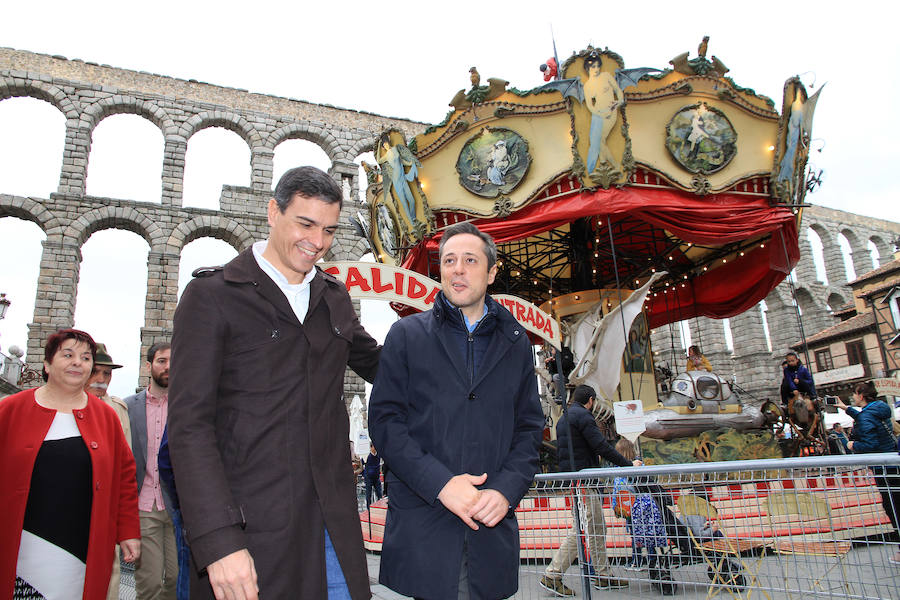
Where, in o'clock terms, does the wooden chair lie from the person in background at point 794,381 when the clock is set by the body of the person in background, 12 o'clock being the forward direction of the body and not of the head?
The wooden chair is roughly at 12 o'clock from the person in background.

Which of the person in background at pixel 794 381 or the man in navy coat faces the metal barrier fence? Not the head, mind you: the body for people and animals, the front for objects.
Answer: the person in background

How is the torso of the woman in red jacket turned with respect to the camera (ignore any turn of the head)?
toward the camera

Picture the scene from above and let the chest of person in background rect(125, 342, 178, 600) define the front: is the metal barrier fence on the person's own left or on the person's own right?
on the person's own left

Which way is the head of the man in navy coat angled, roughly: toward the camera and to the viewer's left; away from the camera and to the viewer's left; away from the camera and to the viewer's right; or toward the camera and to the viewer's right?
toward the camera and to the viewer's left

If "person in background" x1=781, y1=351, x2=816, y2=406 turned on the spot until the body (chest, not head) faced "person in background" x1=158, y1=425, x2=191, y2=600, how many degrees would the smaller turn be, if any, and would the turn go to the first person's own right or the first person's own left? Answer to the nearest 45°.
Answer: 0° — they already face them

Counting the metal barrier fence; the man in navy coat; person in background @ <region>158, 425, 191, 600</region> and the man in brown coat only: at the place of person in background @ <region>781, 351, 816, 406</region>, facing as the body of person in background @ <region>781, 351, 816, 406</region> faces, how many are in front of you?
4

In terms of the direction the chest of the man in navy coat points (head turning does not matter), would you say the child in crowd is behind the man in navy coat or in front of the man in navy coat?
behind

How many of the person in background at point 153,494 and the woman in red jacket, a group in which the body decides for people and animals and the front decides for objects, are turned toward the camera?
2

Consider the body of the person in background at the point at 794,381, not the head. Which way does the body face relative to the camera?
toward the camera

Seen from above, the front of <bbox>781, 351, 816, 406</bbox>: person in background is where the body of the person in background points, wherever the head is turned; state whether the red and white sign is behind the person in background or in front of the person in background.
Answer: in front

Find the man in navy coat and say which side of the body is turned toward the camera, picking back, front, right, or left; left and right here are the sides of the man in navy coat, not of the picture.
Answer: front

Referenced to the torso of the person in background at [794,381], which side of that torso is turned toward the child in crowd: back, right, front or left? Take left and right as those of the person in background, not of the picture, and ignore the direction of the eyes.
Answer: front

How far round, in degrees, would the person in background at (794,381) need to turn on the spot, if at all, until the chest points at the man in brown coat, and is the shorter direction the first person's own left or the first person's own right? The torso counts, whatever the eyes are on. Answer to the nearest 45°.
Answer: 0° — they already face them

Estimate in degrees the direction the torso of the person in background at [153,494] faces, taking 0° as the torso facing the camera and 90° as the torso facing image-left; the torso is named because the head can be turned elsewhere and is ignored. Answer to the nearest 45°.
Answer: approximately 0°

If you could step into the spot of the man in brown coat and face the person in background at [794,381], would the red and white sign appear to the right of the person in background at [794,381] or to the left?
left
